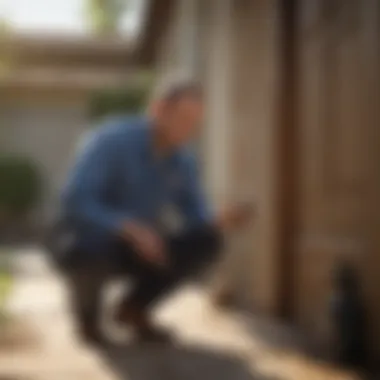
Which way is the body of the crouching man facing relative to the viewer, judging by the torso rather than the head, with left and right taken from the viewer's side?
facing the viewer and to the right of the viewer

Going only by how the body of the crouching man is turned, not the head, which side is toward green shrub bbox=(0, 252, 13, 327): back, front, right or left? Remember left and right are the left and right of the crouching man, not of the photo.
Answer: back
